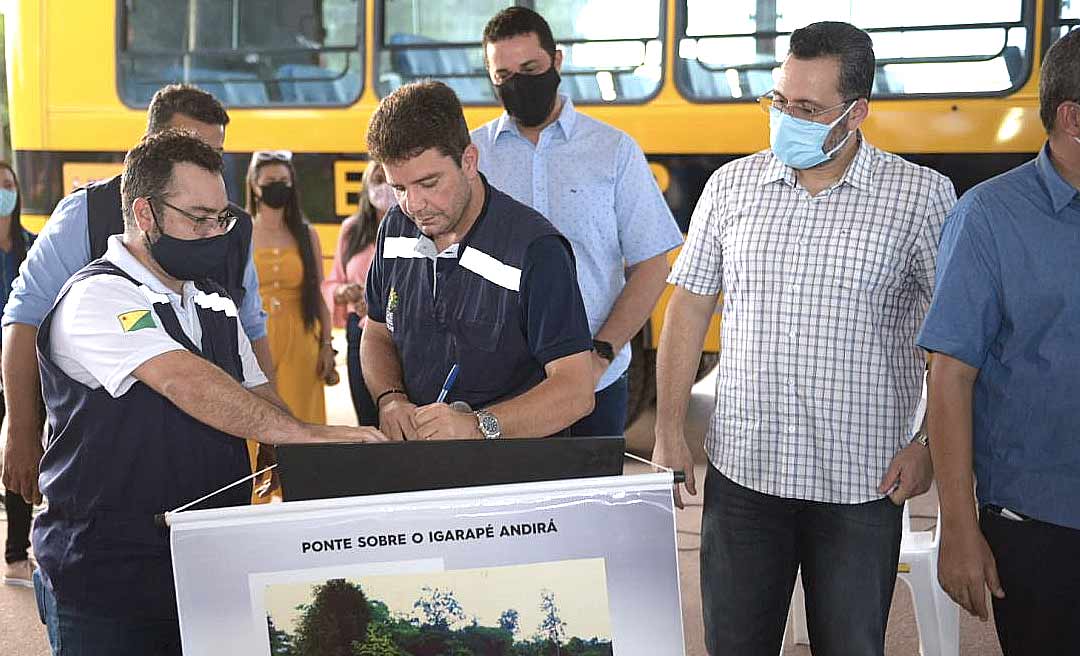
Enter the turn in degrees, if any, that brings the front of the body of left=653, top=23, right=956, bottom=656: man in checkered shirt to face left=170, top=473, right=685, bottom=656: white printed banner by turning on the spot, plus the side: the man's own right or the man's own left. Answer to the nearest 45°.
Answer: approximately 45° to the man's own right

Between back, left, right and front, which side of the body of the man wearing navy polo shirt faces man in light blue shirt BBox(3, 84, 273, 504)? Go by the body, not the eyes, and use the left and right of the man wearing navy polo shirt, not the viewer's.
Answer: right

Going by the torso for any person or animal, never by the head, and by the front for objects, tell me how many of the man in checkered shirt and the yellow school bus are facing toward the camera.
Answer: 1

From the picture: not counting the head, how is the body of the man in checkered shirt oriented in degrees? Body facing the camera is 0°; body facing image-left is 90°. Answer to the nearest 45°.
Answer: approximately 0°
